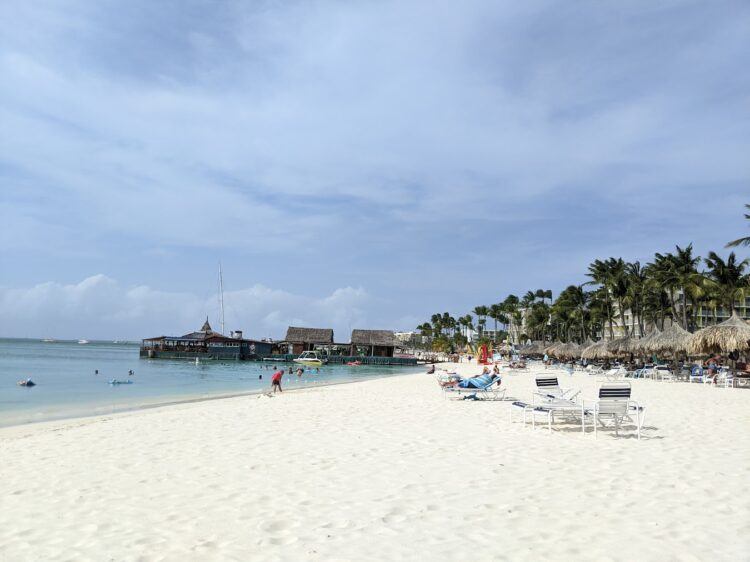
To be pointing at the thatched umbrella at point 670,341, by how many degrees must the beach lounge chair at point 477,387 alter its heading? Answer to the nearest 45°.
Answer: approximately 135° to its right

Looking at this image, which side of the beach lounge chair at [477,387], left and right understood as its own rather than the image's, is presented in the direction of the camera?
left

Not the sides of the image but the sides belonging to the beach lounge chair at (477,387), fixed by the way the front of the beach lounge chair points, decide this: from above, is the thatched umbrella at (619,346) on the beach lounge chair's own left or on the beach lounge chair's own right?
on the beach lounge chair's own right

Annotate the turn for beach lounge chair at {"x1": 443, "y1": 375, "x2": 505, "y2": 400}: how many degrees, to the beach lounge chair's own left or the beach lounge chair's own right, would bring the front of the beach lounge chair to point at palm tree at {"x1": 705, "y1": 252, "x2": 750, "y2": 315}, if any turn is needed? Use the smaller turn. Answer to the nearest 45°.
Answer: approximately 135° to the beach lounge chair's own right

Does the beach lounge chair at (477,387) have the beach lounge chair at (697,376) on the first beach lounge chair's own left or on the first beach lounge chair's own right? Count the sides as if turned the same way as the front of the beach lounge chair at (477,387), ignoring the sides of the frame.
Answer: on the first beach lounge chair's own right

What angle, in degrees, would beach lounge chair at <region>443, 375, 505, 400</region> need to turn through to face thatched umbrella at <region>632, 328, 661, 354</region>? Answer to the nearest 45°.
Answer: approximately 135° to its right

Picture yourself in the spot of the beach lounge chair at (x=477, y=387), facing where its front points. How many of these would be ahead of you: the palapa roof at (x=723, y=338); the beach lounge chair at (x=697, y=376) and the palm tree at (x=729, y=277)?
0

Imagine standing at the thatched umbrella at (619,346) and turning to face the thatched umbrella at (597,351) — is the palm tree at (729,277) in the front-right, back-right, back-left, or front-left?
back-right

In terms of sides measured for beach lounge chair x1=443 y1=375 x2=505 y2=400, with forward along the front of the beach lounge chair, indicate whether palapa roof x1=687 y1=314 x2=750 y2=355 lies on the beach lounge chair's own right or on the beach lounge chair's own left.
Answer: on the beach lounge chair's own right

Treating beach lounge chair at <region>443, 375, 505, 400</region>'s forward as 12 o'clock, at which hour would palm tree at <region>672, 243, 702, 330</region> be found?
The palm tree is roughly at 4 o'clock from the beach lounge chair.
